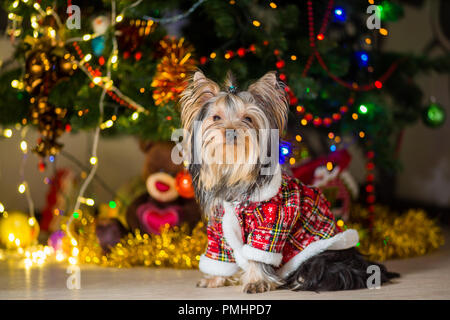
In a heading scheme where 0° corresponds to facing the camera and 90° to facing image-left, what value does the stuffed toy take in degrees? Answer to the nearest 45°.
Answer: approximately 0°

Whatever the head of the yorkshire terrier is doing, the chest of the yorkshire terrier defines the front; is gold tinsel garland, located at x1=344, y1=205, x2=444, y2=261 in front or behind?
behind

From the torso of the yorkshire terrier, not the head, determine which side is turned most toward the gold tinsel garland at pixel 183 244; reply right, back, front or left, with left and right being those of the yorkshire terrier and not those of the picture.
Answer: right

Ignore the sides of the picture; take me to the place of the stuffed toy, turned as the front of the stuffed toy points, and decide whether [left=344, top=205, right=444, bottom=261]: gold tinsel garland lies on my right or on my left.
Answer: on my left

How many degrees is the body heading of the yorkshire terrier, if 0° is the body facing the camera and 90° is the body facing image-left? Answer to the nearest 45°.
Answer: approximately 45°
